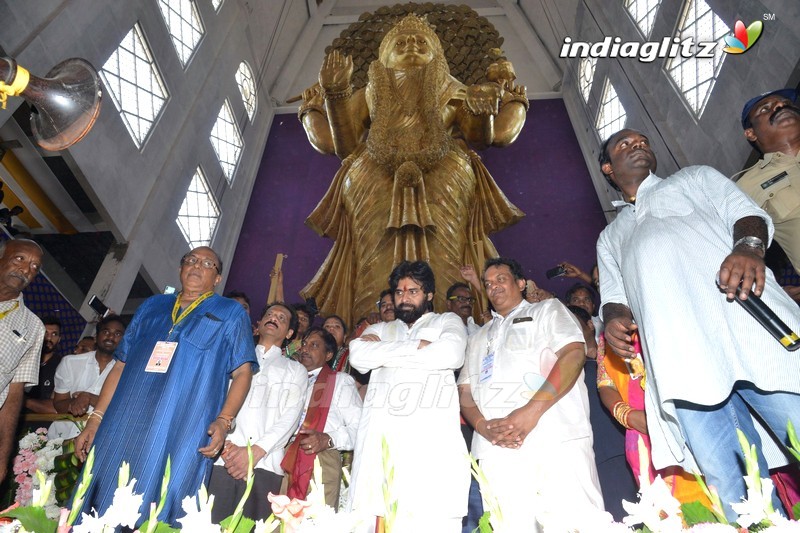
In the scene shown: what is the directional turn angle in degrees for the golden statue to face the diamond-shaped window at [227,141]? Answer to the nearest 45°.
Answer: approximately 135° to its right

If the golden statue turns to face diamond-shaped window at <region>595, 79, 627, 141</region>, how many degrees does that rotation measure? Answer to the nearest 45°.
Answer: approximately 135° to its left

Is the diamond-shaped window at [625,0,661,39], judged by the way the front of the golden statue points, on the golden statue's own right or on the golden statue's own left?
on the golden statue's own left

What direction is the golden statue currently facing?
toward the camera
